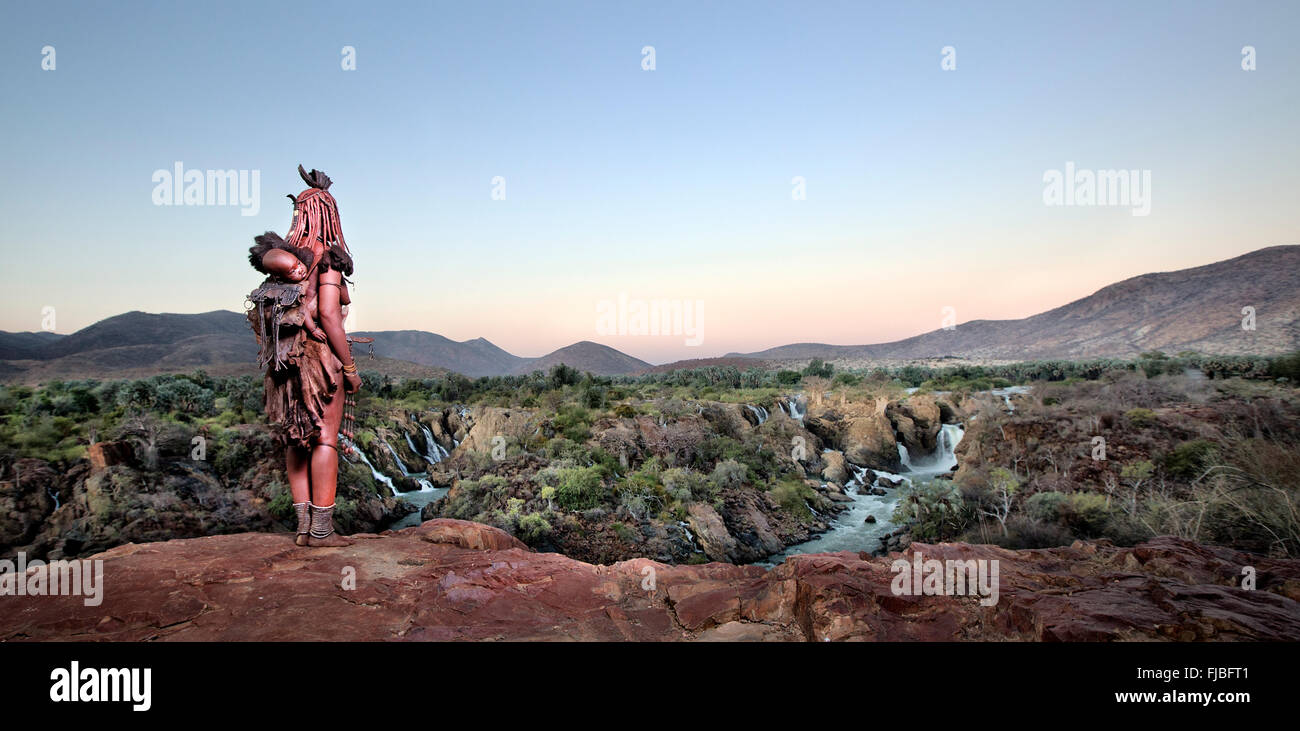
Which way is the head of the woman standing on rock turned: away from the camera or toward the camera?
away from the camera

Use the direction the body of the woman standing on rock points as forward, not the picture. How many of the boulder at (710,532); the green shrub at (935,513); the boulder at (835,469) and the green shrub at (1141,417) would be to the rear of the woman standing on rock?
0

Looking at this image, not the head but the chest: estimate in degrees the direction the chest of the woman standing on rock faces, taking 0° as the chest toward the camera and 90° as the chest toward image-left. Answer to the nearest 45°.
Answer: approximately 225°

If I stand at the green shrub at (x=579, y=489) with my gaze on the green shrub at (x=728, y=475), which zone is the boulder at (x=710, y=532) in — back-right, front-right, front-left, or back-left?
front-right

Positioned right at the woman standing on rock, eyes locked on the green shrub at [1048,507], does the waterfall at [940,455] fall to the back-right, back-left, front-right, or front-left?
front-left

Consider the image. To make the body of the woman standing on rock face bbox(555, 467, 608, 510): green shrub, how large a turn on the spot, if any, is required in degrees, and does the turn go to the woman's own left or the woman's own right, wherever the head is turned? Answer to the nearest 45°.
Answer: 0° — they already face it

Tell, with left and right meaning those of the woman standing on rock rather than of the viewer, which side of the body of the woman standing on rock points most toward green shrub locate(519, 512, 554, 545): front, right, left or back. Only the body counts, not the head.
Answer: front

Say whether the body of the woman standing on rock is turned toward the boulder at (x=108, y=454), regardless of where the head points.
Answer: no

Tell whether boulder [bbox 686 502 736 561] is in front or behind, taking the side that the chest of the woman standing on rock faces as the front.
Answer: in front

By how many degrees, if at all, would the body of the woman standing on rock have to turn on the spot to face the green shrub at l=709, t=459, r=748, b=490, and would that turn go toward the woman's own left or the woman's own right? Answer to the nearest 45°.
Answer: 0° — they already face it
